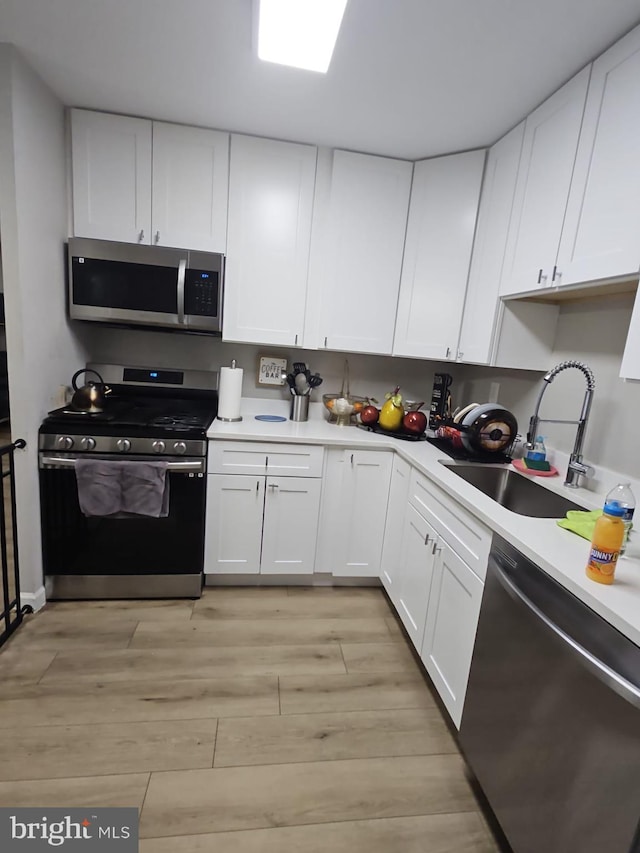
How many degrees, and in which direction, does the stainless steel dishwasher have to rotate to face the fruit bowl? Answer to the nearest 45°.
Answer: approximately 90° to its right

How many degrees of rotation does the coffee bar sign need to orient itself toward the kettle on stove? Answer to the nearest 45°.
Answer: approximately 45° to its right

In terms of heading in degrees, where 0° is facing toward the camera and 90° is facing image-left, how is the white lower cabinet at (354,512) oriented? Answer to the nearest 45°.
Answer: approximately 0°

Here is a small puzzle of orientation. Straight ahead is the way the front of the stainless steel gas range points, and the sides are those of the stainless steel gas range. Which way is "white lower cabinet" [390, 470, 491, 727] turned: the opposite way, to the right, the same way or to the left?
to the right

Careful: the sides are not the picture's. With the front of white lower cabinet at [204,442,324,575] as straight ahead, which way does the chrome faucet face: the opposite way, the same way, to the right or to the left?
to the right

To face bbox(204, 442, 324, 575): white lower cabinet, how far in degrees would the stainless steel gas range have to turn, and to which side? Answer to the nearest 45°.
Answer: approximately 90° to its left

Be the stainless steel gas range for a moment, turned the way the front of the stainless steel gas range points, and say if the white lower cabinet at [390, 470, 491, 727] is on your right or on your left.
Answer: on your left

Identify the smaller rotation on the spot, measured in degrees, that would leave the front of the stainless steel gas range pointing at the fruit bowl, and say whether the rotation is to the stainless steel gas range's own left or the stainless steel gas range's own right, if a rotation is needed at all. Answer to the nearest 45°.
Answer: approximately 90° to the stainless steel gas range's own left

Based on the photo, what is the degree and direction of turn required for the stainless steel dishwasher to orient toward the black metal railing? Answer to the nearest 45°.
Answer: approximately 45° to its right
